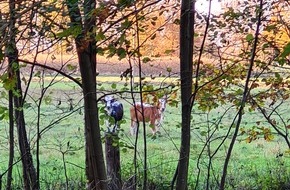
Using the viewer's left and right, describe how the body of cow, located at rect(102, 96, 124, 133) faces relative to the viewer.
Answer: facing the viewer and to the left of the viewer

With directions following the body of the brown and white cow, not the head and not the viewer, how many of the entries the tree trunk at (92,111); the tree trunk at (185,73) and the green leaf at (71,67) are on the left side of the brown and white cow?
0

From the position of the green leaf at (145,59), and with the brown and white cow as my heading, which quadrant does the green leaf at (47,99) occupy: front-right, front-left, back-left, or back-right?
front-left

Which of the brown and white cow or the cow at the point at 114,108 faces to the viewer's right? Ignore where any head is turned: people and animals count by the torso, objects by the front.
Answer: the brown and white cow

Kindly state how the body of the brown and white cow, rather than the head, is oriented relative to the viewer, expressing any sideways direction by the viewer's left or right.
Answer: facing to the right of the viewer
